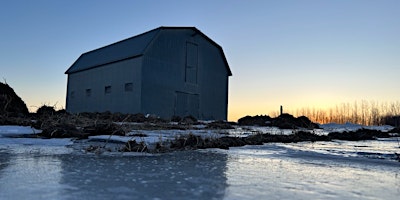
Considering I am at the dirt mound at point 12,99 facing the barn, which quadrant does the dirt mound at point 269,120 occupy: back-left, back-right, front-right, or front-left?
front-right

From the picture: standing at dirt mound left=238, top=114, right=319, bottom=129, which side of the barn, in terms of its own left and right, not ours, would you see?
front

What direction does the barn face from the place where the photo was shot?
facing the viewer and to the right of the viewer

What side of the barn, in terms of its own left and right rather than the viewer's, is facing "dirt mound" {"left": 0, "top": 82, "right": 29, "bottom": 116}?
right
